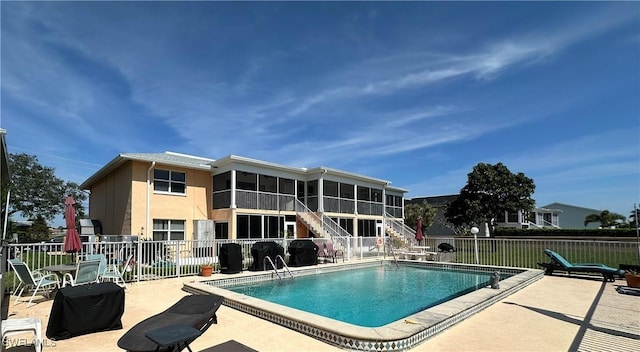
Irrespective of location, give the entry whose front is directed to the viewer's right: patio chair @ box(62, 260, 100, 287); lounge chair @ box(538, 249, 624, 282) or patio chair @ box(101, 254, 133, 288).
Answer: the lounge chair

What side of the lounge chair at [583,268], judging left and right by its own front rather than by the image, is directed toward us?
right

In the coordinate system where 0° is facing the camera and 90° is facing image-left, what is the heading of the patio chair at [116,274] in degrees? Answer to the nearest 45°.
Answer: approximately 90°

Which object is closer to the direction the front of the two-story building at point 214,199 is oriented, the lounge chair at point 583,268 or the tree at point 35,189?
the lounge chair

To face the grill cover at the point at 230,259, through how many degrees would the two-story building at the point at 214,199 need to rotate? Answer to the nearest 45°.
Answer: approximately 45° to its right

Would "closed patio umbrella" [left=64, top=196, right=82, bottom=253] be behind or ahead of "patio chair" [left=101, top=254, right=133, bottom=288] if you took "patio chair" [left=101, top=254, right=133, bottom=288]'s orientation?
ahead

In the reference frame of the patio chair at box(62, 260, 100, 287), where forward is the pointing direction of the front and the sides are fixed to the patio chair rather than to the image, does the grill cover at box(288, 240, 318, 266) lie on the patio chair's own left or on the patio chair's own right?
on the patio chair's own right

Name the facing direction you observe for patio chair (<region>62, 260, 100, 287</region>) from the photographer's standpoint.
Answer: facing away from the viewer and to the left of the viewer

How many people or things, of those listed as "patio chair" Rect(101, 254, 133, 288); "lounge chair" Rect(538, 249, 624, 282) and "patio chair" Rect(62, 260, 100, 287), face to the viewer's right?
1

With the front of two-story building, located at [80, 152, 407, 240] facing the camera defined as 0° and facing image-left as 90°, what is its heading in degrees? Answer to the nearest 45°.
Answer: approximately 315°
